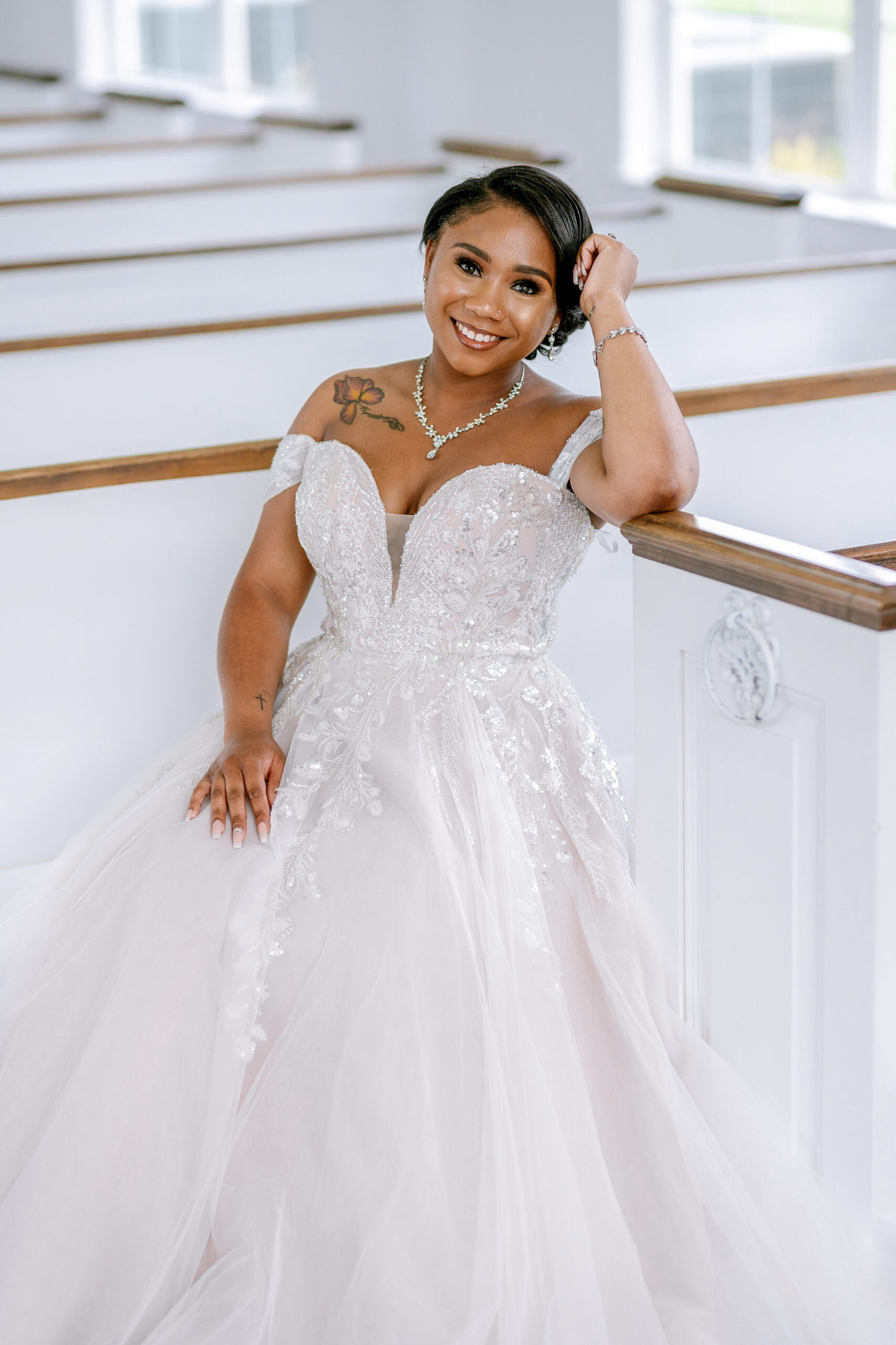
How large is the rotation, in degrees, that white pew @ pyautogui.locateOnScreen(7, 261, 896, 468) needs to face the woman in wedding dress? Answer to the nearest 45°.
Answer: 0° — it already faces them

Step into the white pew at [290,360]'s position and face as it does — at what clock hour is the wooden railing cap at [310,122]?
The wooden railing cap is roughly at 6 o'clock from the white pew.

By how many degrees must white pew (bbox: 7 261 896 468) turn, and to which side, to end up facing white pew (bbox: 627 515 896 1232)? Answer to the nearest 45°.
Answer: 0° — it already faces it

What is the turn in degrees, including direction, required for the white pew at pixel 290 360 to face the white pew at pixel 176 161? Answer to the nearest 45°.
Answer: approximately 180°

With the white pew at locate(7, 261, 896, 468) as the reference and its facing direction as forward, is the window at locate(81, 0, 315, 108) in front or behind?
behind

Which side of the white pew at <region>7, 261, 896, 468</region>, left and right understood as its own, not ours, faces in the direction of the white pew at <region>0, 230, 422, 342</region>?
back
